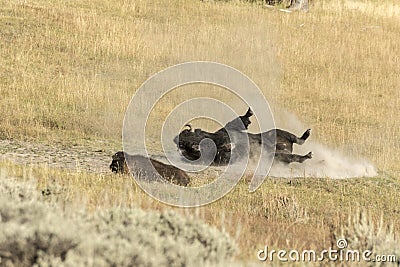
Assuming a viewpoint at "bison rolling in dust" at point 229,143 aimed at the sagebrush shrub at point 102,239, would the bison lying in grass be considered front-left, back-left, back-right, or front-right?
front-right

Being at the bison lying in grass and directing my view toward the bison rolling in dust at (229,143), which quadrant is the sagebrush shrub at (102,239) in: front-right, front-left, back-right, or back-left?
back-right

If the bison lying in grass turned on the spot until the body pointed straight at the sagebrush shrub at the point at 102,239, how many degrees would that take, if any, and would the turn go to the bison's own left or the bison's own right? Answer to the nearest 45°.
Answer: approximately 90° to the bison's own left

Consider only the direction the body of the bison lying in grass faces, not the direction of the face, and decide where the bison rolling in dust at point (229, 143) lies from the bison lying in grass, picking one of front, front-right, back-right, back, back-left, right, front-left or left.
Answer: back-right

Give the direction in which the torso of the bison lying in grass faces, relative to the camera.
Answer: to the viewer's left

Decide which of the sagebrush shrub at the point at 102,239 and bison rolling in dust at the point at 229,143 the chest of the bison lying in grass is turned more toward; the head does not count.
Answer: the sagebrush shrub

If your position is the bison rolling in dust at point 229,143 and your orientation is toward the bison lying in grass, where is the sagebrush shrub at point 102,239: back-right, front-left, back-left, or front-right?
front-left
